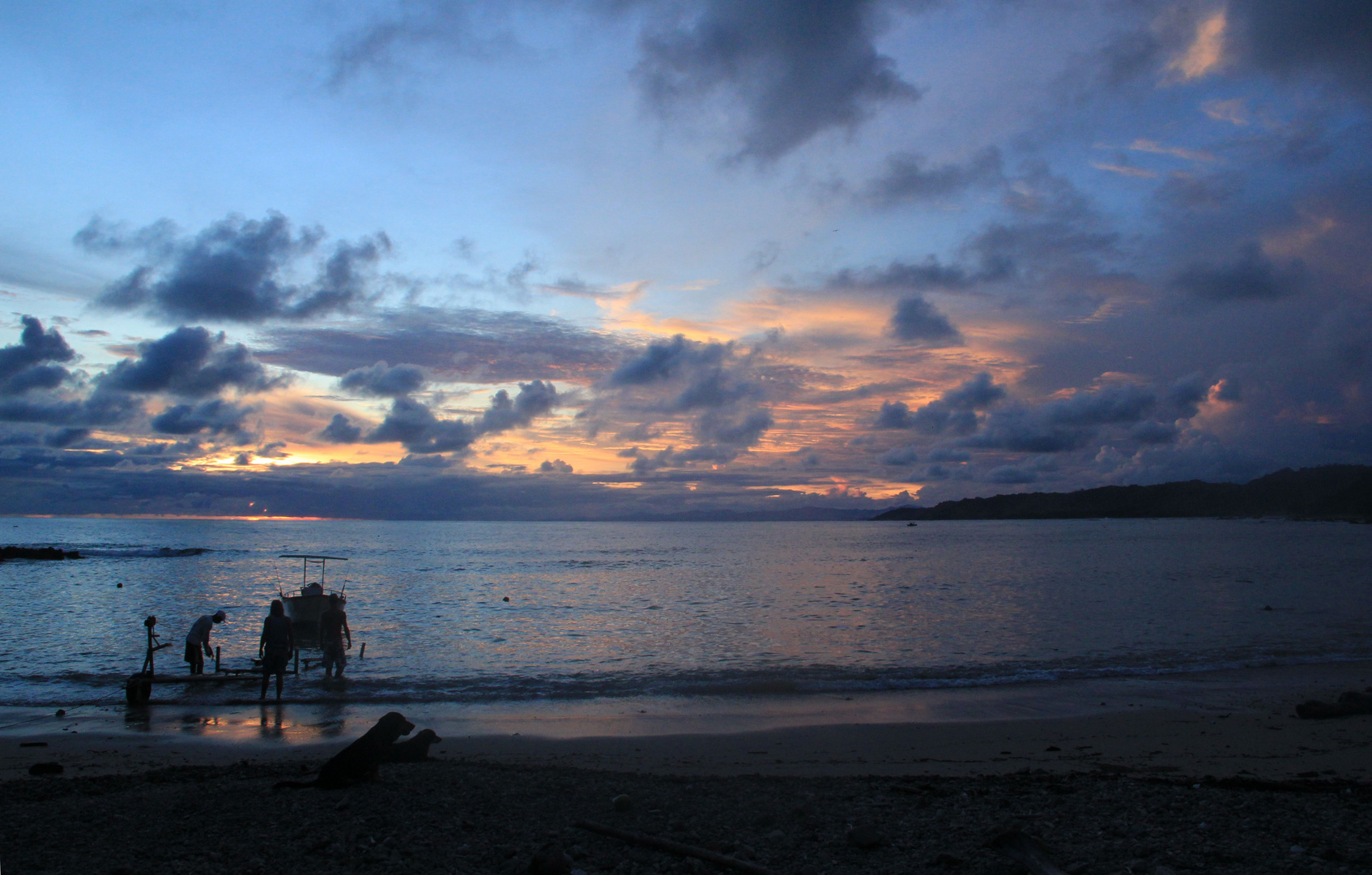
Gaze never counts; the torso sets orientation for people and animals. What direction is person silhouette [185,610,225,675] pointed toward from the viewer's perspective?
to the viewer's right

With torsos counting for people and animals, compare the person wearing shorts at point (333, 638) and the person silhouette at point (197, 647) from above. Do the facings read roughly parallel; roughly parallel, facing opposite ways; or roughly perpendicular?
roughly perpendicular

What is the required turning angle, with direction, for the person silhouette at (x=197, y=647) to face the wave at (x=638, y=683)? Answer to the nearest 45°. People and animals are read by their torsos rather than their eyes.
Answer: approximately 45° to its right

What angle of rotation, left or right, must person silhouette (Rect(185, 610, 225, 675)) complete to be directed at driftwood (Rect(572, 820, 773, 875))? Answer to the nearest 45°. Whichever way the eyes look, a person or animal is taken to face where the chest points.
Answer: approximately 90° to its right

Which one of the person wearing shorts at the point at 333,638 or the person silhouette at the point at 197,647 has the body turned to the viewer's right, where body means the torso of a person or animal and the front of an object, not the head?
the person silhouette
